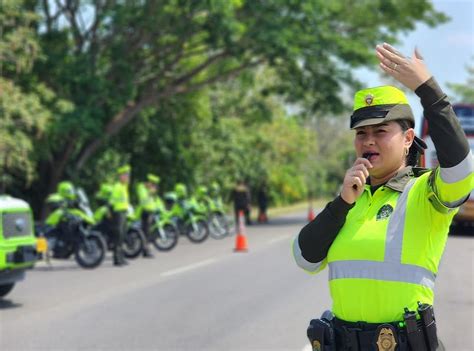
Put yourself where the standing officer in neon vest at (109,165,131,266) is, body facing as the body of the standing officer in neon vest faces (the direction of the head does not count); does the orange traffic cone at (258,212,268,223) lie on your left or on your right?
on your left

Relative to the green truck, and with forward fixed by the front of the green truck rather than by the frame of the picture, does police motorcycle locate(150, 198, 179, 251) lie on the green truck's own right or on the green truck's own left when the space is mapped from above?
on the green truck's own left

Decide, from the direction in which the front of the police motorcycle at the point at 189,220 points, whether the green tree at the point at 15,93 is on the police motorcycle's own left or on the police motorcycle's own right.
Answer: on the police motorcycle's own right

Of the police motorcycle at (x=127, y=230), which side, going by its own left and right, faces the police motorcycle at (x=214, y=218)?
left

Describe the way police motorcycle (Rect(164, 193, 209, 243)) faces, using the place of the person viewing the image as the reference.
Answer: facing the viewer and to the right of the viewer

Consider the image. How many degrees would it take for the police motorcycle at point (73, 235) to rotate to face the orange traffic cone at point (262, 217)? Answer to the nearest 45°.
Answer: approximately 90° to its left

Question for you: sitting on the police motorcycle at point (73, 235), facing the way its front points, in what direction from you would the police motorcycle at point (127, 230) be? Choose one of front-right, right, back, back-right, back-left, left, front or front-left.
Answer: left

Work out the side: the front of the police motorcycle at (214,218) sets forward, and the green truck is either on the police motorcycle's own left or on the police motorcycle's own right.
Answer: on the police motorcycle's own right

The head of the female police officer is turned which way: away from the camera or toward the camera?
toward the camera

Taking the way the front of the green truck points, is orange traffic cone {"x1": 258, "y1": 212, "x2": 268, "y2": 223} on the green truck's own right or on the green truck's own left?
on the green truck's own left

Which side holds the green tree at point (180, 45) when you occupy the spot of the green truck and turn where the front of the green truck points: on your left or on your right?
on your left

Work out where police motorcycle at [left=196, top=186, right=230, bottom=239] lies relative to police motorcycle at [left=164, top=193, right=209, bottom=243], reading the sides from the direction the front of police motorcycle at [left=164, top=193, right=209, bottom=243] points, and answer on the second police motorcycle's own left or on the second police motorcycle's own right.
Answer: on the second police motorcycle's own left
